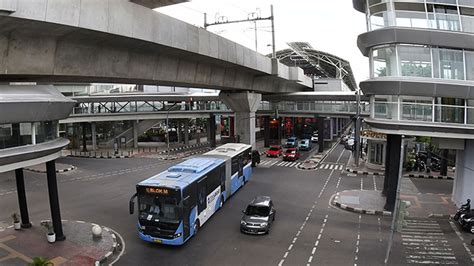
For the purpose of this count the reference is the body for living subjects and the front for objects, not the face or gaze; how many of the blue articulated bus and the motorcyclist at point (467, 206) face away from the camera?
0

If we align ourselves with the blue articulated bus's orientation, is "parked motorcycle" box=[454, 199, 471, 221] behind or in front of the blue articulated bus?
behind

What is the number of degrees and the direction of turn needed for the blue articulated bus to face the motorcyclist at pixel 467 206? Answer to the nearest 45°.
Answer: approximately 135° to its left

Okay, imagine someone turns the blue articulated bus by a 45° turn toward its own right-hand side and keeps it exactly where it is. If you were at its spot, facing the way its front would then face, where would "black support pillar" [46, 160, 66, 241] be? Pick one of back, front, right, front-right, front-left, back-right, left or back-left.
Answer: front

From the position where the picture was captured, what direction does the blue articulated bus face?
facing the viewer and to the left of the viewer
